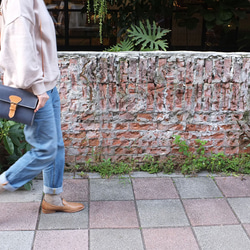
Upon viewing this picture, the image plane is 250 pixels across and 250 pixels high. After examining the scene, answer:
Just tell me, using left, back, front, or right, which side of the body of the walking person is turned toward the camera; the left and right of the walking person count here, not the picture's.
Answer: right

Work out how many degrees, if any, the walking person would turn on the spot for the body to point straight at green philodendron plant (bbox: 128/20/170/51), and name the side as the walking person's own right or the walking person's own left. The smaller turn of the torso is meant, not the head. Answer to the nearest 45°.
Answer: approximately 45° to the walking person's own left

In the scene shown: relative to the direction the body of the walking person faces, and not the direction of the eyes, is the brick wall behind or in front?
in front
